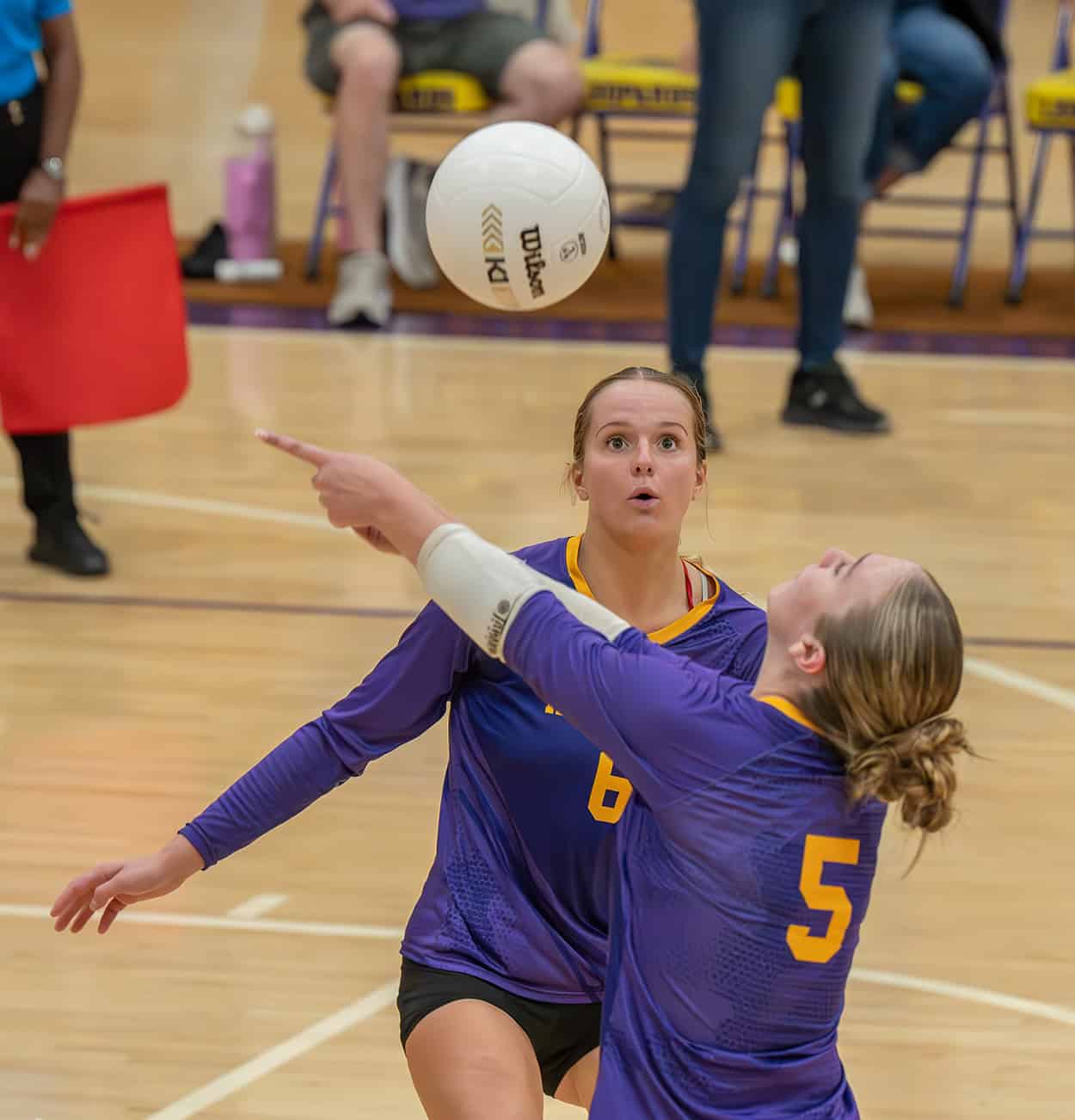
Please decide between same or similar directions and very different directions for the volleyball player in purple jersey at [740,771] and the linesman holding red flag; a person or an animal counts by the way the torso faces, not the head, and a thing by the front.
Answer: very different directions

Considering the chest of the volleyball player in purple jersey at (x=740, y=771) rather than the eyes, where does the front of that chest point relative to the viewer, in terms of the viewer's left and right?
facing away from the viewer and to the left of the viewer

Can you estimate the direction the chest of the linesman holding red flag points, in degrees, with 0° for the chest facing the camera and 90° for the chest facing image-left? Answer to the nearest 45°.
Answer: approximately 315°

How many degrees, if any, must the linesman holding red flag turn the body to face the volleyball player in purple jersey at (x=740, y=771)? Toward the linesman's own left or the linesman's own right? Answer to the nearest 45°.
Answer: approximately 45° to the linesman's own right

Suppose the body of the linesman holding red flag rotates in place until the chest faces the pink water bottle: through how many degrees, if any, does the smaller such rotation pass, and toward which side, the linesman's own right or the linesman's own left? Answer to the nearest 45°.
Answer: approximately 135° to the linesman's own left
